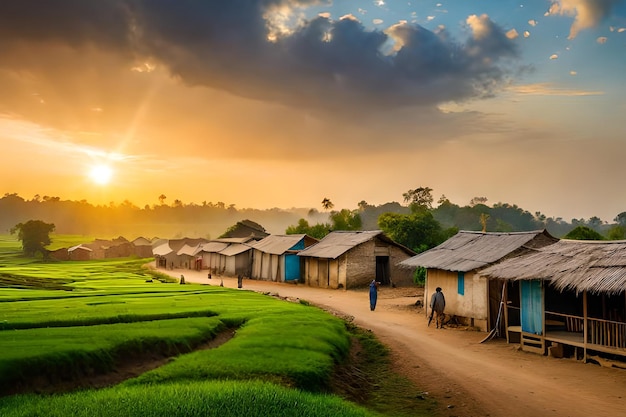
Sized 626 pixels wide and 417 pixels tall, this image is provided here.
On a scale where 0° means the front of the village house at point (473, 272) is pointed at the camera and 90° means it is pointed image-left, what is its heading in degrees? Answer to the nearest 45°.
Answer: approximately 45°

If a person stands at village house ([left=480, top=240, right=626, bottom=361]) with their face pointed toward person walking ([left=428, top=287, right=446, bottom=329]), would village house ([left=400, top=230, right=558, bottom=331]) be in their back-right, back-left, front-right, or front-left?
front-right

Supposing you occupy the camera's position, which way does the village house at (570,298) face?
facing the viewer and to the left of the viewer

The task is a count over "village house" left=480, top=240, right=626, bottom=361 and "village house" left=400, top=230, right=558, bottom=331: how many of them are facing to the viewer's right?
0

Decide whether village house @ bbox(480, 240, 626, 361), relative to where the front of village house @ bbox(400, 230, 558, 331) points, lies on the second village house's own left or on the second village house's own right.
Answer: on the second village house's own left

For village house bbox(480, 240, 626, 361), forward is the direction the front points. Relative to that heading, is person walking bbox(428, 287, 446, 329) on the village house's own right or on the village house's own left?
on the village house's own right

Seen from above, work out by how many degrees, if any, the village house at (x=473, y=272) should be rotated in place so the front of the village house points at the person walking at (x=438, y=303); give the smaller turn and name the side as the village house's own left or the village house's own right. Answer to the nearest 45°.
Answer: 0° — it already faces them

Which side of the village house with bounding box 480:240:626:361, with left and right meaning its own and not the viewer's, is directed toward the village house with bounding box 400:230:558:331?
right

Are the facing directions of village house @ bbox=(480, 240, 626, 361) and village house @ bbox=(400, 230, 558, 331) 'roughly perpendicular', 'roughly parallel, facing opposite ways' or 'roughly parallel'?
roughly parallel
